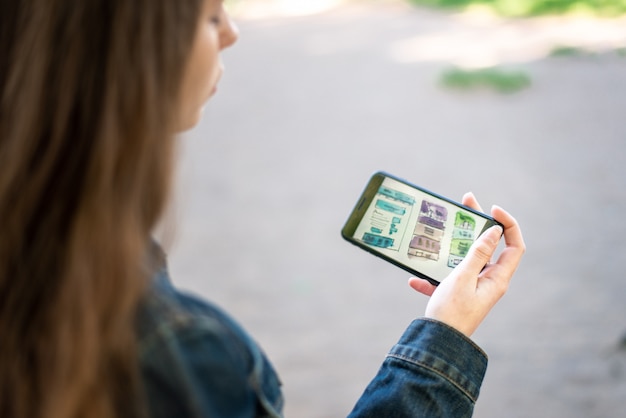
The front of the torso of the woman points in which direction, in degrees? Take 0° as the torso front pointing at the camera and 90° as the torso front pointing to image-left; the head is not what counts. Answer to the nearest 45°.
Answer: approximately 225°

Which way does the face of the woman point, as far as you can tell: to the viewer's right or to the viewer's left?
to the viewer's right
